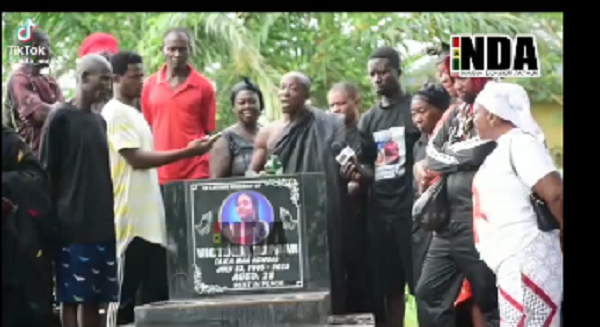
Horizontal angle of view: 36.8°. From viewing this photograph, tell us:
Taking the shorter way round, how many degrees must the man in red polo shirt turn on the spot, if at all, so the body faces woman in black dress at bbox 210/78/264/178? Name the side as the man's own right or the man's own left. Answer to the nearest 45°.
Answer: approximately 90° to the man's own left

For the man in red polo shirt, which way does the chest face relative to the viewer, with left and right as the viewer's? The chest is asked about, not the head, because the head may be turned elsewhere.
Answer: facing the viewer

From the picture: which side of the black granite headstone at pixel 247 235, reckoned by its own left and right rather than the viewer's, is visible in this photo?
front

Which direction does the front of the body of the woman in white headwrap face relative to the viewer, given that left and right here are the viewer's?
facing to the left of the viewer

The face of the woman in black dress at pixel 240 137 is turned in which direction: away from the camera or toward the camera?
toward the camera

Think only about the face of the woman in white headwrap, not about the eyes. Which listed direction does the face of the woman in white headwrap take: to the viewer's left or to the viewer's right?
to the viewer's left

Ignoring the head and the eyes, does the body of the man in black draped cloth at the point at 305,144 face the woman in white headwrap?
no

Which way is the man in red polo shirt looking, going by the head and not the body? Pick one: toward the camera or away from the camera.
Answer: toward the camera

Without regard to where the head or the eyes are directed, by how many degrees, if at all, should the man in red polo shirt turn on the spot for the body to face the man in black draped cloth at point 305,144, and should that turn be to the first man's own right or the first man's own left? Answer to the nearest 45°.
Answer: approximately 90° to the first man's own left

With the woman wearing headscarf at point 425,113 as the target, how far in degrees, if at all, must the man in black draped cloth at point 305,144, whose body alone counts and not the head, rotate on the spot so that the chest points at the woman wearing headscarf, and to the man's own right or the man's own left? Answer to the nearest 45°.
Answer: approximately 135° to the man's own left

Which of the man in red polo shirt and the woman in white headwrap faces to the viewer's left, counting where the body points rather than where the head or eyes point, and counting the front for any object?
the woman in white headwrap

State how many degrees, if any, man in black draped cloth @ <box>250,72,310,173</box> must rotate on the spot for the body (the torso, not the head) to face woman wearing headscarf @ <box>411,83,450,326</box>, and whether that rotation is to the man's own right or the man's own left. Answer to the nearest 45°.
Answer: approximately 135° to the man's own left

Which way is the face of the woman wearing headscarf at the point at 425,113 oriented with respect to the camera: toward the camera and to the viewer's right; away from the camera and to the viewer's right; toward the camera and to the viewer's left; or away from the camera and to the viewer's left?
toward the camera and to the viewer's left

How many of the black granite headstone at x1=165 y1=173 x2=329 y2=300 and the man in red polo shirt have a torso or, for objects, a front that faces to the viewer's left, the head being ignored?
0

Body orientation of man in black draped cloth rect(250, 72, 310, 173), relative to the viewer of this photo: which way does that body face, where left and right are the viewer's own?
facing the viewer and to the left of the viewer

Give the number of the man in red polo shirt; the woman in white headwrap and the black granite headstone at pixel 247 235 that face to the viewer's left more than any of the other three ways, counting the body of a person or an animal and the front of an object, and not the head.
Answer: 1

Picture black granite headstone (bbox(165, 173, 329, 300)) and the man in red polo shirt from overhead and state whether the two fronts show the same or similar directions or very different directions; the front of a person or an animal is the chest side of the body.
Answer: same or similar directions
